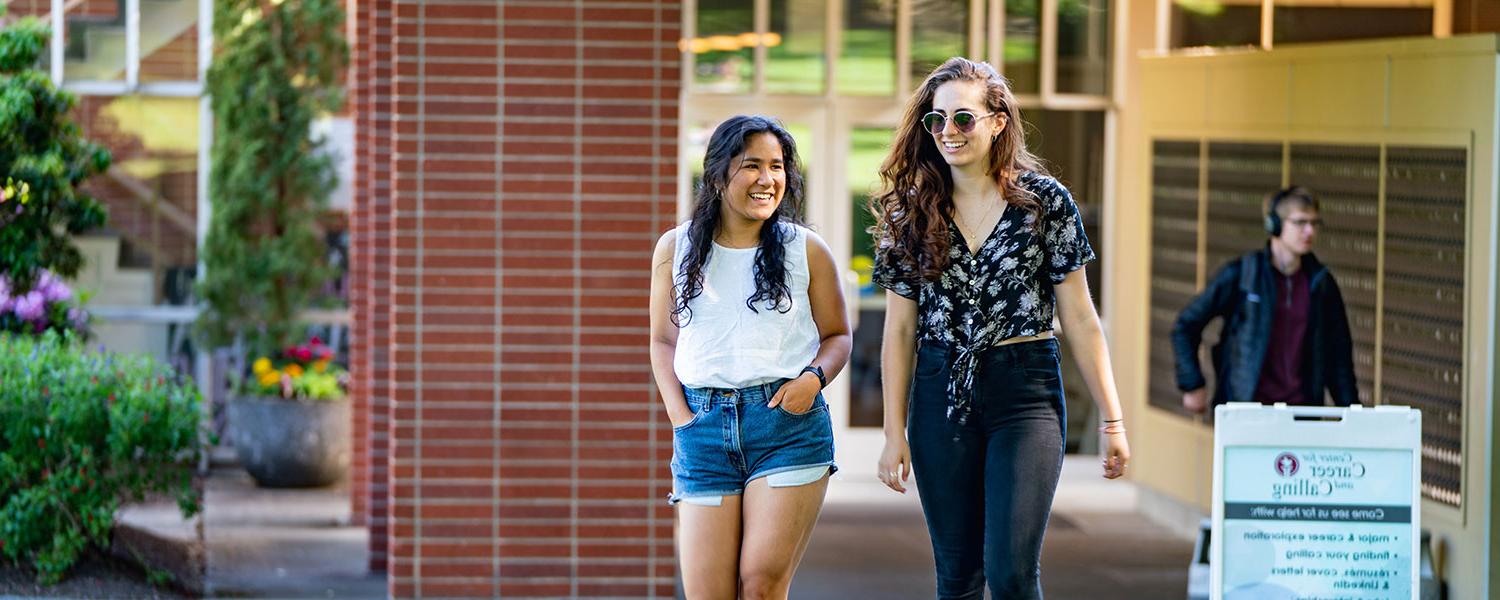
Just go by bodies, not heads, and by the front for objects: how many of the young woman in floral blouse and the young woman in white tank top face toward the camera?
2

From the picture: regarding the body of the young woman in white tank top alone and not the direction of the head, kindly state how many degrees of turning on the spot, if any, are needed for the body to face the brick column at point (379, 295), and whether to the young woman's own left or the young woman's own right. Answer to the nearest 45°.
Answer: approximately 135° to the young woman's own right

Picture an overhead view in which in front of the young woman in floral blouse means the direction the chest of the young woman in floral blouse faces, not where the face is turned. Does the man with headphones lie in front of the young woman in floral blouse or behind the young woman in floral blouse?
behind

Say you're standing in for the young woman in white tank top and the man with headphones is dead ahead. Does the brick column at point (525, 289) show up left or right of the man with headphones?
left

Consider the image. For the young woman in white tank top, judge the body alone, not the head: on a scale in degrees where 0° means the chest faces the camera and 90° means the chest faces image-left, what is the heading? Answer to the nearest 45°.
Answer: approximately 0°

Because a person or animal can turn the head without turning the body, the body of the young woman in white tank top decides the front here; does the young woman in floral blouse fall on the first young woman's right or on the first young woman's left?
on the first young woman's left

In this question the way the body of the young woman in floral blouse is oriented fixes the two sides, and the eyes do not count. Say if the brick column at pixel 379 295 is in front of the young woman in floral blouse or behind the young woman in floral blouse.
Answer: behind

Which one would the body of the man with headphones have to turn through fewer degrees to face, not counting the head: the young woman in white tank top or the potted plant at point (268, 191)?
the young woman in white tank top
